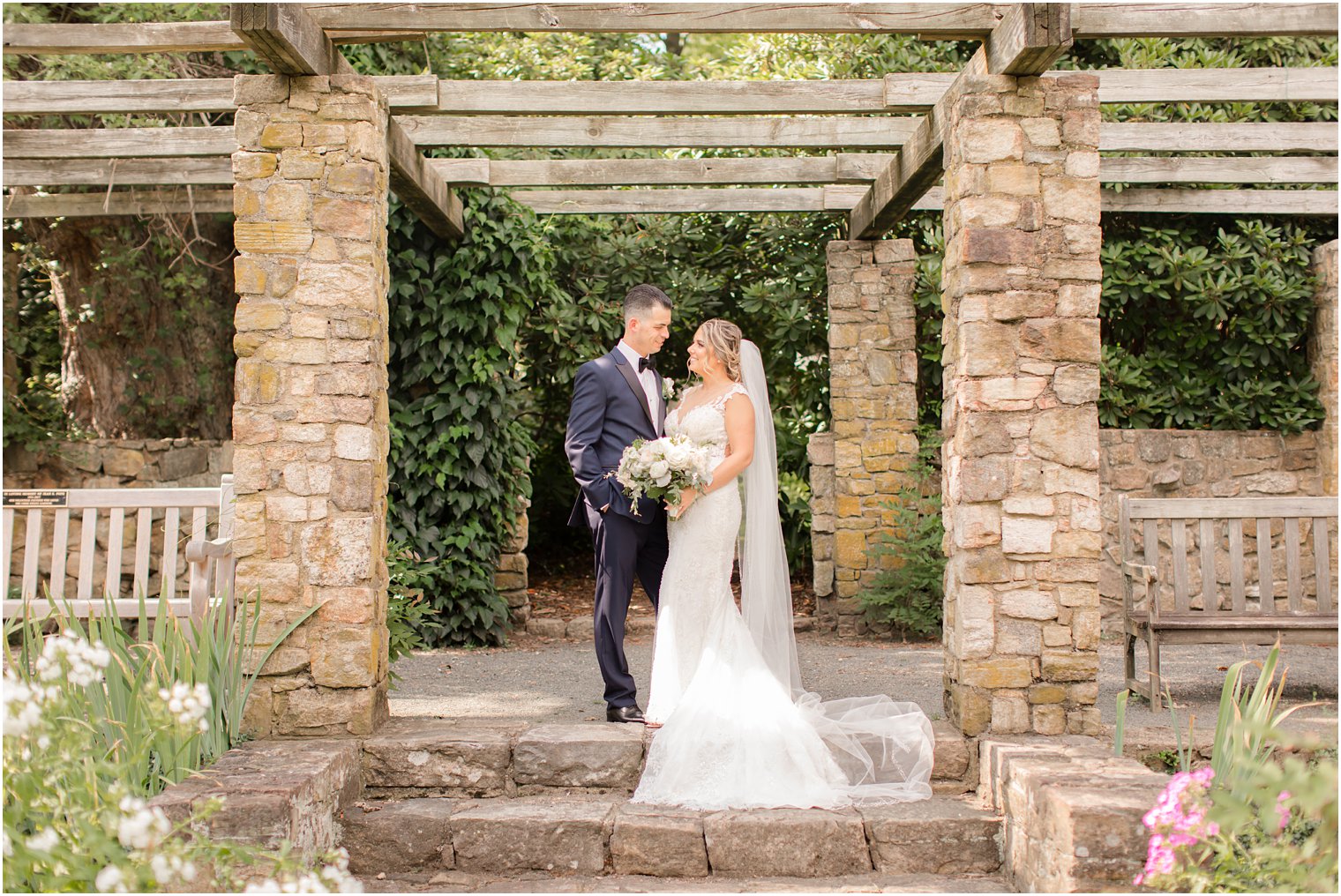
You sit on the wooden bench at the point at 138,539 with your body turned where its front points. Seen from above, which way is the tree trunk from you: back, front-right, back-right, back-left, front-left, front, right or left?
back

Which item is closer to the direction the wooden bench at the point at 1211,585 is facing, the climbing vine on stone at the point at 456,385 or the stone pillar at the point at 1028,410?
the stone pillar

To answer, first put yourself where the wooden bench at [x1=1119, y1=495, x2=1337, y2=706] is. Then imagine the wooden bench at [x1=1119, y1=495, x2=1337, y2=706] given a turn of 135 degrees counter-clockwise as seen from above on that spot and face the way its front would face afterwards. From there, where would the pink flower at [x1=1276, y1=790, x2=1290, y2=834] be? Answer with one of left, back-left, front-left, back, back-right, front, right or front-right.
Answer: back-right

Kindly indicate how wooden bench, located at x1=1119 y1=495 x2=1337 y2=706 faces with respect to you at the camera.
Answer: facing the viewer

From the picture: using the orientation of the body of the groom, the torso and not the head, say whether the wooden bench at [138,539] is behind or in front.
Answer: behind

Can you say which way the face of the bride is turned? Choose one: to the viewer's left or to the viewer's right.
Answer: to the viewer's left

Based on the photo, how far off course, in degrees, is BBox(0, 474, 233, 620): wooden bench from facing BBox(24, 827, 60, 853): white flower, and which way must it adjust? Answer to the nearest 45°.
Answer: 0° — it already faces it

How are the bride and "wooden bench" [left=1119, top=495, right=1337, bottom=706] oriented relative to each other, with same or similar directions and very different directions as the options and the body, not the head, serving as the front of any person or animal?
same or similar directions

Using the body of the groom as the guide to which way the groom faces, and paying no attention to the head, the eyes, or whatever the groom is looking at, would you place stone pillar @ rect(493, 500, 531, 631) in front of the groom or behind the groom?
behind

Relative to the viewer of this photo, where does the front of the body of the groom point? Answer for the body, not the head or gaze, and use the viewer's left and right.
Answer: facing the viewer and to the right of the viewer

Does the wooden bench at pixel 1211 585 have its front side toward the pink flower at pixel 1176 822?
yes

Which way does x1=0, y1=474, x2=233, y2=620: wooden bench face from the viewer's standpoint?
toward the camera

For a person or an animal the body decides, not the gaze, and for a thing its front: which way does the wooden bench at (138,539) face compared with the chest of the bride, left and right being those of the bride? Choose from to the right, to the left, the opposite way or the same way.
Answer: to the left

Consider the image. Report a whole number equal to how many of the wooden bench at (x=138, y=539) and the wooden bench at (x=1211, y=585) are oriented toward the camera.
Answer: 2

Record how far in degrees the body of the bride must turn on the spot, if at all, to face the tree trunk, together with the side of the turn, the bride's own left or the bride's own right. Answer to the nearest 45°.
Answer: approximately 90° to the bride's own right

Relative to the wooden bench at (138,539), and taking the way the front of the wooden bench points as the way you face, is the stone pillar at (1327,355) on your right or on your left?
on your left
